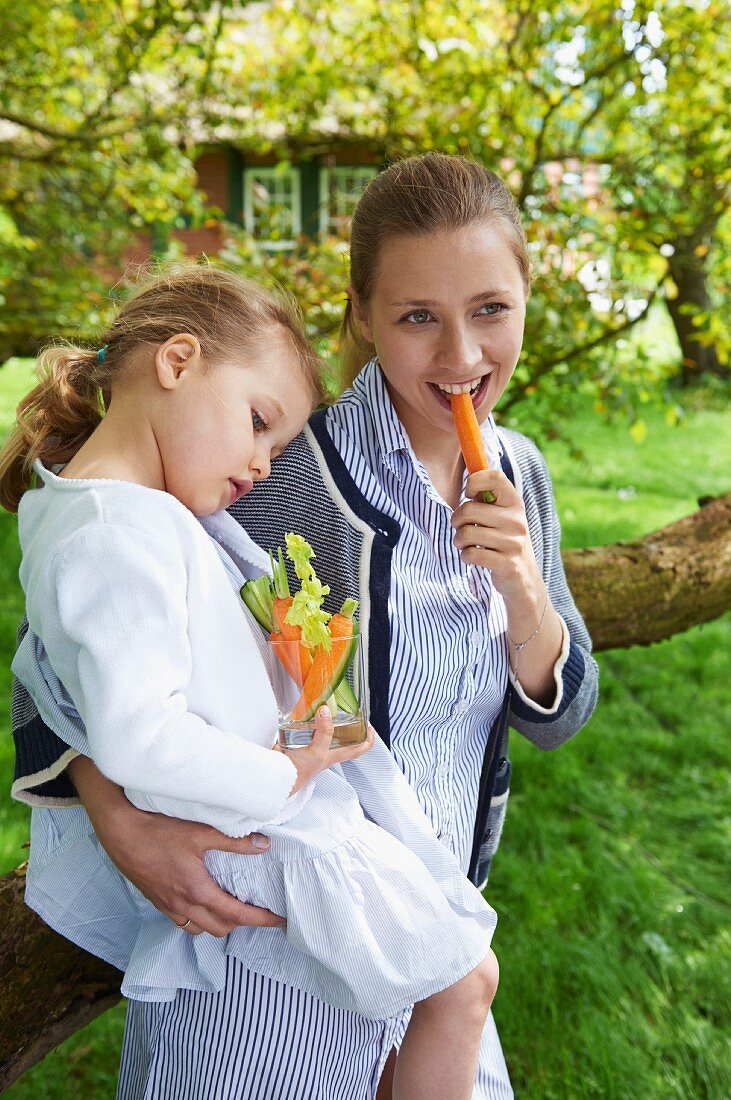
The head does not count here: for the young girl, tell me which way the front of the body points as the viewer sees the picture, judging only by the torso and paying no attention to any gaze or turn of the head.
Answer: to the viewer's right

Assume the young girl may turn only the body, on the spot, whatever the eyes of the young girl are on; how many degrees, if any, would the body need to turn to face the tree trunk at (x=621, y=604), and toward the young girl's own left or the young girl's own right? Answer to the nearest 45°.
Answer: approximately 45° to the young girl's own left
